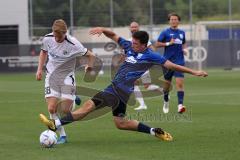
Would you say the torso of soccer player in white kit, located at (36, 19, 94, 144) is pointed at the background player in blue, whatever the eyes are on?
no

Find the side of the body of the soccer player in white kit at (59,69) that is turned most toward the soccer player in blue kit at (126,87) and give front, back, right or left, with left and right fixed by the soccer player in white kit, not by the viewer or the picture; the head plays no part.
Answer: left

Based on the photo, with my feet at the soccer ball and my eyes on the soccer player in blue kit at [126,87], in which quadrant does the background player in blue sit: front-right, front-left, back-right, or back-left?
front-left

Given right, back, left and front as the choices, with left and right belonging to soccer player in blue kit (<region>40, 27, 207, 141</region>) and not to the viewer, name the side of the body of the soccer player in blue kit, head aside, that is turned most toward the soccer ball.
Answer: front

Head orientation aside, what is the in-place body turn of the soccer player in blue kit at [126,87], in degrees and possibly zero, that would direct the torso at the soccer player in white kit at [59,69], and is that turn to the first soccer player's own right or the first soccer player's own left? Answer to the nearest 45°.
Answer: approximately 45° to the first soccer player's own right

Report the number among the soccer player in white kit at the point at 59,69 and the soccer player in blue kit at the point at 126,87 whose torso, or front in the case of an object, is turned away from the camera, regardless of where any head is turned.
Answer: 0

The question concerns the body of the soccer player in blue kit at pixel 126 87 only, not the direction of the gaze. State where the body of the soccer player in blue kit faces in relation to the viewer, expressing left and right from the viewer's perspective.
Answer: facing the viewer and to the left of the viewer

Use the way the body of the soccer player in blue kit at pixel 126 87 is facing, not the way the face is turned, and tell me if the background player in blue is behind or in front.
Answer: behind

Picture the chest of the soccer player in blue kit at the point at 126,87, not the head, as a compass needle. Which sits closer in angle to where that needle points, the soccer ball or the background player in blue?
the soccer ball

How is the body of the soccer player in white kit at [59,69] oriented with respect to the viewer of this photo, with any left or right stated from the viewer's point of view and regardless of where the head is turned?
facing the viewer
